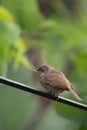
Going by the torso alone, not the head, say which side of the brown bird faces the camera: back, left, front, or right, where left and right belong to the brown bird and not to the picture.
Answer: left
